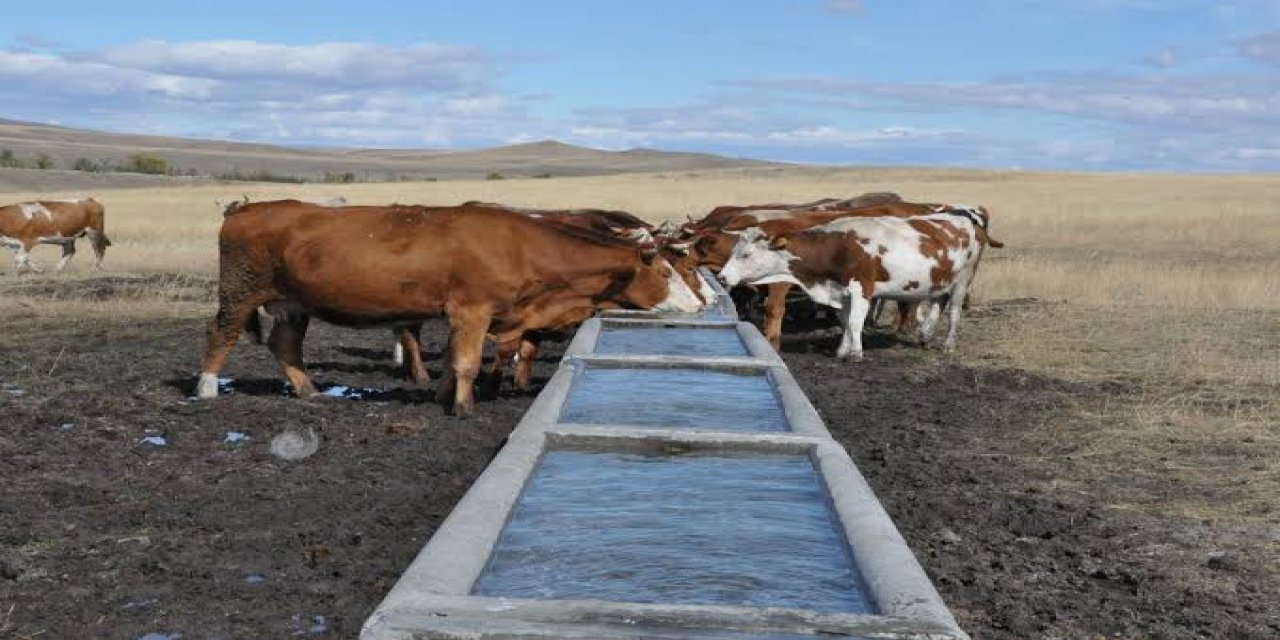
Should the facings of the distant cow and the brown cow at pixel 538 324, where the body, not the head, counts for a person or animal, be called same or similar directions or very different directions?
very different directions

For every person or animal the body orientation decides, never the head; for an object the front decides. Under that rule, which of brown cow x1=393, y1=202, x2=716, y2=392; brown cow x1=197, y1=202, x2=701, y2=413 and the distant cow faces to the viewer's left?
the distant cow

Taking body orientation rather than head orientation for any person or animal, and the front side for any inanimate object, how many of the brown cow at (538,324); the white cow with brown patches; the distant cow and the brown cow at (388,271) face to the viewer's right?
2

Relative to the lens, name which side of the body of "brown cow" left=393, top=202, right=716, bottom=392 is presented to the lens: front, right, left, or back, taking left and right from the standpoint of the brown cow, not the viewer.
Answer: right

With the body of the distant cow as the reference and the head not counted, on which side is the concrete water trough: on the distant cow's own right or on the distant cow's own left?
on the distant cow's own left

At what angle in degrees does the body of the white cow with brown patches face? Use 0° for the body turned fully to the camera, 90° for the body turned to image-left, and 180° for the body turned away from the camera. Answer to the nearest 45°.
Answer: approximately 90°

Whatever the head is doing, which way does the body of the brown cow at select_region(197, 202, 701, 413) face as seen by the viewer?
to the viewer's right

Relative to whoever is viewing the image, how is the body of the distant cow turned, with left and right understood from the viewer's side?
facing to the left of the viewer

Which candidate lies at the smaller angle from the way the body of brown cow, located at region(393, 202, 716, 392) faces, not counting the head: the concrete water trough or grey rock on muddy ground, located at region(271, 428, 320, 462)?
the concrete water trough

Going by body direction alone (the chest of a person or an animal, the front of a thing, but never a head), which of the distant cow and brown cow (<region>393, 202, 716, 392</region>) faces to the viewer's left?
the distant cow
